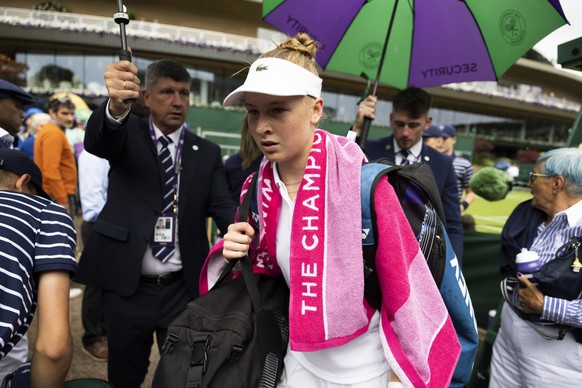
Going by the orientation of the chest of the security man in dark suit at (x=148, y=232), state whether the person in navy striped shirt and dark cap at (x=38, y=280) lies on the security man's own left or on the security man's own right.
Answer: on the security man's own right

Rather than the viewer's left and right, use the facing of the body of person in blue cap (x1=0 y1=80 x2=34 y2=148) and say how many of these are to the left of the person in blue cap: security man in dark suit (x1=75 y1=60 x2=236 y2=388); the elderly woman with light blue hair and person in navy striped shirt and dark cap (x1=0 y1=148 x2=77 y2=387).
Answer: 0

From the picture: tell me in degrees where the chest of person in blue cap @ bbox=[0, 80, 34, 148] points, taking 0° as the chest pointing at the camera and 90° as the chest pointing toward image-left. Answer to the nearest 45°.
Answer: approximately 270°

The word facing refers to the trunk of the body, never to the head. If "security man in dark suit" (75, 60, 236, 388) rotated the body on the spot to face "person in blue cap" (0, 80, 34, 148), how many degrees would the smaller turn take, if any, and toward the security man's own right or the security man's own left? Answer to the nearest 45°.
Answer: approximately 180°

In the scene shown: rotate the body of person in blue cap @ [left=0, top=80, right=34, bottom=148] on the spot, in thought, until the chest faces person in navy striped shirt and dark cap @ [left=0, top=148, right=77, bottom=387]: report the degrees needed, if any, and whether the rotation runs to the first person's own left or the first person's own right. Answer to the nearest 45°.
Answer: approximately 90° to the first person's own right

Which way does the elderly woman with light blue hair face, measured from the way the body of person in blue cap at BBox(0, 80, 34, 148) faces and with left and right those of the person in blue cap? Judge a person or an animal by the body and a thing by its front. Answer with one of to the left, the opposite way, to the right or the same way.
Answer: the opposite way

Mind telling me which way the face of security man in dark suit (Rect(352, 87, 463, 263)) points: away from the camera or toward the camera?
toward the camera

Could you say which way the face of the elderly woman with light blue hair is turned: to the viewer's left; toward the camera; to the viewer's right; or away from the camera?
to the viewer's left

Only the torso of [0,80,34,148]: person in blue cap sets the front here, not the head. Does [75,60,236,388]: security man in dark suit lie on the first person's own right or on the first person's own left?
on the first person's own right

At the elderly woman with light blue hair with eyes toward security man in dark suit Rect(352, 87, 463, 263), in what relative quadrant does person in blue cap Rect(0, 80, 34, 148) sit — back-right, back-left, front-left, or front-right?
front-left

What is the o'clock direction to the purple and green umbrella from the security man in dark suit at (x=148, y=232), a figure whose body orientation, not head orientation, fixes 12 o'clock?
The purple and green umbrella is roughly at 10 o'clock from the security man in dark suit.

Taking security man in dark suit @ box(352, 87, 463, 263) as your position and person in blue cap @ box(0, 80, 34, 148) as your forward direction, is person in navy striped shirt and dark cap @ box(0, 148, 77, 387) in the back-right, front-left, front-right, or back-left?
front-left

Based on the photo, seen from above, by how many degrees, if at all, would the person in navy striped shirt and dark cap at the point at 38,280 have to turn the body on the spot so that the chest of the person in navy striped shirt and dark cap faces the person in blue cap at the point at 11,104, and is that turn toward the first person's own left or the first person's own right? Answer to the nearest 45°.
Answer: approximately 45° to the first person's own left

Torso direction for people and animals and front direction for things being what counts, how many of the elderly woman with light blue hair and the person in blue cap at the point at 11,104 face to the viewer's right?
1

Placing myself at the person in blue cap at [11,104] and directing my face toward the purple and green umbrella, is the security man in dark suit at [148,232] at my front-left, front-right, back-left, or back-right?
front-right
